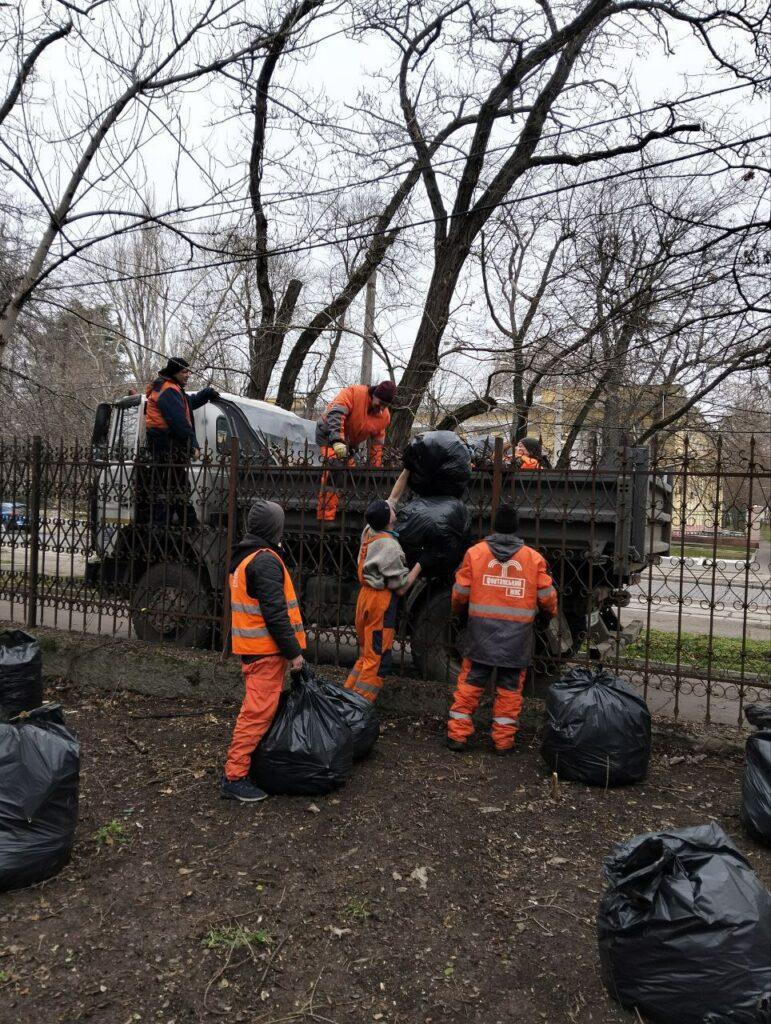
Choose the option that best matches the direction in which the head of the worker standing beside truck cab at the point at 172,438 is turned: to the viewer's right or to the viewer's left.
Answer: to the viewer's right

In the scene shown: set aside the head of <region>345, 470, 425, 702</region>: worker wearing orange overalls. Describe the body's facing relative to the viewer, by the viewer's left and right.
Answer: facing to the right of the viewer

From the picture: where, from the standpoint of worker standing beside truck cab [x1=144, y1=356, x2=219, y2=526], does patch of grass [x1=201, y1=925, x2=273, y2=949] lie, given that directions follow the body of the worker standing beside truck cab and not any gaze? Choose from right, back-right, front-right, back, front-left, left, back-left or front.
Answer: right

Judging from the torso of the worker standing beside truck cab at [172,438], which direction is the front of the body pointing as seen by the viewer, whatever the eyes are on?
to the viewer's right

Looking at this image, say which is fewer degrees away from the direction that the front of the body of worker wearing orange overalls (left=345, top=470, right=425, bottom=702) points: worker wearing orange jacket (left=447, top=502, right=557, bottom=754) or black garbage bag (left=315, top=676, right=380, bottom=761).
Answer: the worker wearing orange jacket

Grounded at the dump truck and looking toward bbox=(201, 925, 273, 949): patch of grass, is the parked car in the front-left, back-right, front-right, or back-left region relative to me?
back-right

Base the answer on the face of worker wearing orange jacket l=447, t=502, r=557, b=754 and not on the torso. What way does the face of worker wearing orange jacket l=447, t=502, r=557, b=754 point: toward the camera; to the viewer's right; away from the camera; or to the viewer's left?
away from the camera

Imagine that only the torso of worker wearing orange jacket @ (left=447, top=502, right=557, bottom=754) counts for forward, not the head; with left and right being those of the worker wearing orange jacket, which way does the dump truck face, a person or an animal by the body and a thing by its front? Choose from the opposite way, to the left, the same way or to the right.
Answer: to the left

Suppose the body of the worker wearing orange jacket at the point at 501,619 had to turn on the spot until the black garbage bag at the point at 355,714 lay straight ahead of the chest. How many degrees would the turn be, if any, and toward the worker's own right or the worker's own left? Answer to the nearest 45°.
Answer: approximately 135° to the worker's own left

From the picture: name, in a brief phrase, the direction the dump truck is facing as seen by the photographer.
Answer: facing to the left of the viewer

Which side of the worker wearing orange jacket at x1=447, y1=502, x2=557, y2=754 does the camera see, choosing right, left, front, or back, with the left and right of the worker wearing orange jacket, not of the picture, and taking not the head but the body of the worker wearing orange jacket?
back
